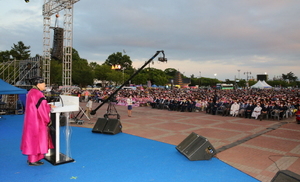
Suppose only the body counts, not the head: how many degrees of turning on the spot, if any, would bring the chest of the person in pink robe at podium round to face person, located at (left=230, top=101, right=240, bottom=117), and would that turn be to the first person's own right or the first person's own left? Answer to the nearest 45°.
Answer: approximately 45° to the first person's own left

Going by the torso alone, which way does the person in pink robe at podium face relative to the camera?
to the viewer's right

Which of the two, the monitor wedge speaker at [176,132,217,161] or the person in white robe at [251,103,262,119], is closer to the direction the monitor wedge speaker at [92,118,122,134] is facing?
the monitor wedge speaker

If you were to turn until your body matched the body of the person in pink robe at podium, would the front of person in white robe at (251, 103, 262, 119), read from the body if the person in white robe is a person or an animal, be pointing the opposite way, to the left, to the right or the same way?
the opposite way

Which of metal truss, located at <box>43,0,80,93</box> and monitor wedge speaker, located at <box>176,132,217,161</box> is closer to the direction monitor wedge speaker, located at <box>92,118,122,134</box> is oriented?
the monitor wedge speaker

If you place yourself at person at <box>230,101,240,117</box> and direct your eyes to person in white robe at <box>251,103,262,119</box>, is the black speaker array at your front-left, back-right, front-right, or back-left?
back-right

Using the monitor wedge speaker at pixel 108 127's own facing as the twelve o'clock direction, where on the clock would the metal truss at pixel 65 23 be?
The metal truss is roughly at 4 o'clock from the monitor wedge speaker.

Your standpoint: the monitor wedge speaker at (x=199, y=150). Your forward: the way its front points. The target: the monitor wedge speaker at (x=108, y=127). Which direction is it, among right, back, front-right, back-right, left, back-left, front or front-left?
right

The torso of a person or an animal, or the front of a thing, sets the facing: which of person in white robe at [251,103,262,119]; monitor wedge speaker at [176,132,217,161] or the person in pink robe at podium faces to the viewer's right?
the person in pink robe at podium

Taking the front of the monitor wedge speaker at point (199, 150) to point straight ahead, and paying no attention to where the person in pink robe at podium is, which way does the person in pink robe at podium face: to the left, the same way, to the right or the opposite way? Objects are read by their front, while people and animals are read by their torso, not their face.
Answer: the opposite way

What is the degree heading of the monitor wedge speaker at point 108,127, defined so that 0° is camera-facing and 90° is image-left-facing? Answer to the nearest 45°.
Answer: approximately 45°

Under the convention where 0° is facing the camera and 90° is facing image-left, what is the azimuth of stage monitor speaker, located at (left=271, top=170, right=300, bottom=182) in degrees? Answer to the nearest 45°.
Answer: approximately 45°
